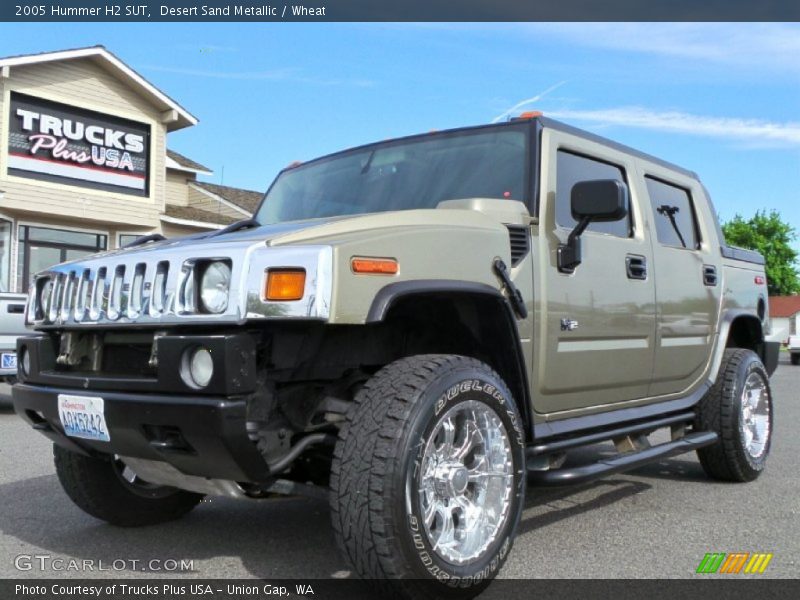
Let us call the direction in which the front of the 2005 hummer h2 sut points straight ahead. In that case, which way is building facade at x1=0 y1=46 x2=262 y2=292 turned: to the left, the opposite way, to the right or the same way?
to the left

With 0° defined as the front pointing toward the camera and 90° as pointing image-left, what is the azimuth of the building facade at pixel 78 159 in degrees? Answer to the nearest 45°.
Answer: approximately 315°

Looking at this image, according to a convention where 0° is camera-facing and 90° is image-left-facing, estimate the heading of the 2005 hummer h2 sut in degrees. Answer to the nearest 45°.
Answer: approximately 45°

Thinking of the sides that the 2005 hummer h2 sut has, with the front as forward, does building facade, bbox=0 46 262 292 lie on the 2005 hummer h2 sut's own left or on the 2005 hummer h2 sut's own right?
on the 2005 hummer h2 sut's own right

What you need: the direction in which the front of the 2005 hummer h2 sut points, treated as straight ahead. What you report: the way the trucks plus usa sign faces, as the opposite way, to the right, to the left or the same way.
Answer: to the left

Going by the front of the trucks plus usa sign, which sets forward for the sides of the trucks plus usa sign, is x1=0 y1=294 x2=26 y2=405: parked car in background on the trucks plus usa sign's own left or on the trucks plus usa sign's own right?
on the trucks plus usa sign's own right

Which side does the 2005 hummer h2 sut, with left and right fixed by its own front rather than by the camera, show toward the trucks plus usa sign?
right
